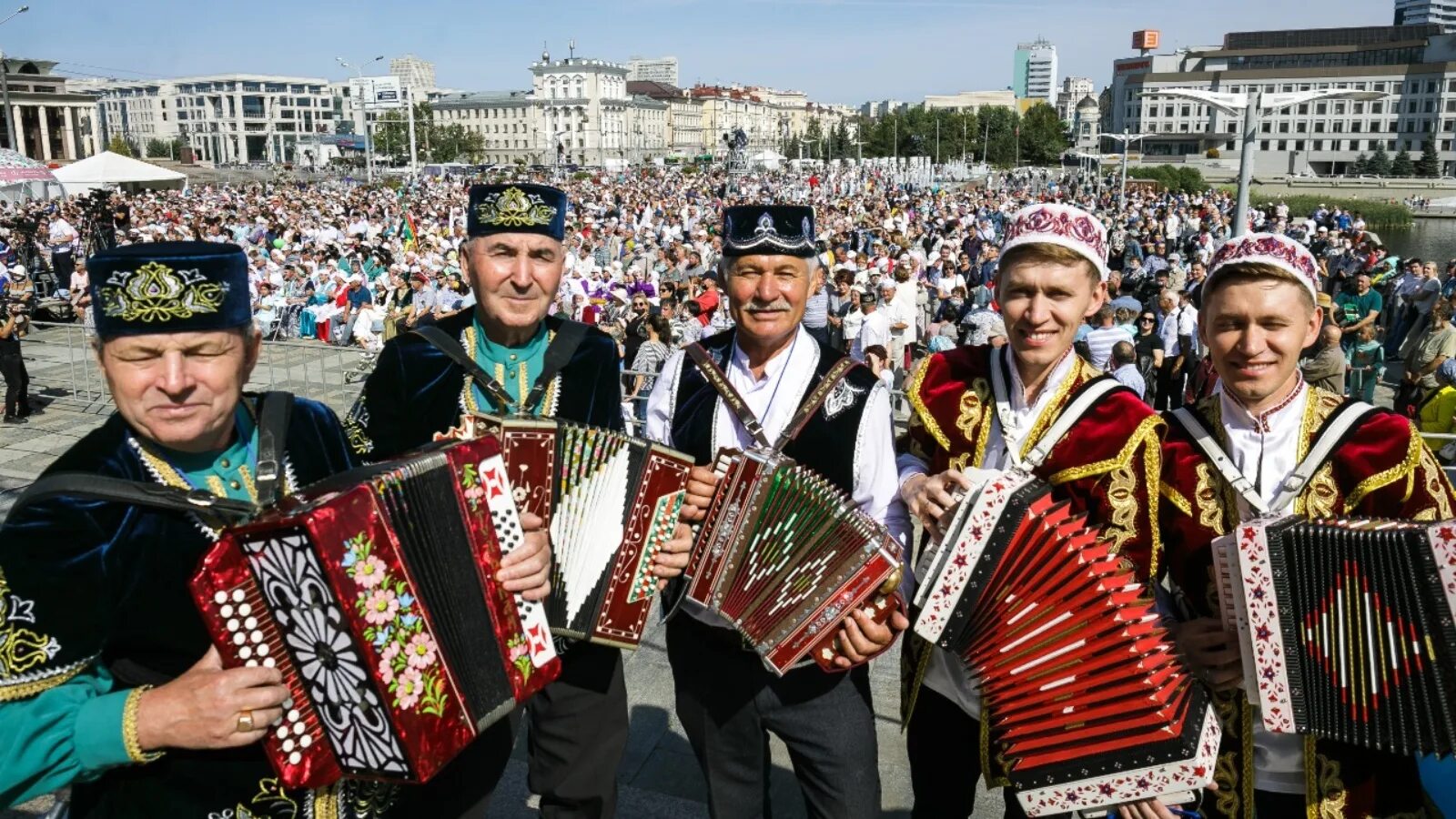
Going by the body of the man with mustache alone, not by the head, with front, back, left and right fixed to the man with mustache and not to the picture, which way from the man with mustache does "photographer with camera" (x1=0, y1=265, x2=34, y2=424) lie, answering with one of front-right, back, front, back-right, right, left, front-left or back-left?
back-right

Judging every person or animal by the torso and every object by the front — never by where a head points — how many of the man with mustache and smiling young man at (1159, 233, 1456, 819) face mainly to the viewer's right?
0

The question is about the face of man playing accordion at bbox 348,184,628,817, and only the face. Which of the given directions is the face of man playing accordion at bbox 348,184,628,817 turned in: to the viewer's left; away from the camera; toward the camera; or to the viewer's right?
toward the camera

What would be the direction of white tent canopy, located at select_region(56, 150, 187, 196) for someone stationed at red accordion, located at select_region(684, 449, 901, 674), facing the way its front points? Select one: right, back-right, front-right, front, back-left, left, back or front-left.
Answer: back-right

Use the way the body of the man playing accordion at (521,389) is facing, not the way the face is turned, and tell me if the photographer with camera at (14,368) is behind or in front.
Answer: behind

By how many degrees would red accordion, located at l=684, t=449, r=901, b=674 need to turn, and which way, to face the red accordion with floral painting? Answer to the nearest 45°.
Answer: approximately 45° to its right

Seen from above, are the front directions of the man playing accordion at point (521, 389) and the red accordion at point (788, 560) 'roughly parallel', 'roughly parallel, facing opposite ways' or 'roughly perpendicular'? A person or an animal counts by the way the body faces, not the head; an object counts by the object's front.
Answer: roughly parallel

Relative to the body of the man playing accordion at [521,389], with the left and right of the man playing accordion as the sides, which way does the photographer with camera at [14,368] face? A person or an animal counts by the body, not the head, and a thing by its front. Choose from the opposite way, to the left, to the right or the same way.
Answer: to the left

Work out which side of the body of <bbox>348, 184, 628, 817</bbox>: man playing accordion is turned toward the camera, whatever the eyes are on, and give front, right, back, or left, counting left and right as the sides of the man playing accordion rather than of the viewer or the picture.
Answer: front

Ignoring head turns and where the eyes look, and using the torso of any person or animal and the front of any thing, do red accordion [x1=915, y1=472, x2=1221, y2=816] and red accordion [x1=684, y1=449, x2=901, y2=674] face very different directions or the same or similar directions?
same or similar directions

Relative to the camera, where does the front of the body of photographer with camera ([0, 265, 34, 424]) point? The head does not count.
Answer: to the viewer's right

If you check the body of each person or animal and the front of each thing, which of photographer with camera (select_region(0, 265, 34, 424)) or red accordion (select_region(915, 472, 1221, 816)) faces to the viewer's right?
the photographer with camera

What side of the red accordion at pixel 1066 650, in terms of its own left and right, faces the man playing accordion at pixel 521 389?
right

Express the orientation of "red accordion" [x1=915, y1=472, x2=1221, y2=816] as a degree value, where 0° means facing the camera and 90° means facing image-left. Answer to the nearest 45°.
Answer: approximately 0°

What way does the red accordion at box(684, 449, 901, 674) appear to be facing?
toward the camera

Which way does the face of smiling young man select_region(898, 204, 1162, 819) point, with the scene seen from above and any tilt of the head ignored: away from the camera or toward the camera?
toward the camera

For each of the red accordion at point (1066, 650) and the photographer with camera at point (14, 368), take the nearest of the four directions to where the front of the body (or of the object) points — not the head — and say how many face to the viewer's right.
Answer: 1

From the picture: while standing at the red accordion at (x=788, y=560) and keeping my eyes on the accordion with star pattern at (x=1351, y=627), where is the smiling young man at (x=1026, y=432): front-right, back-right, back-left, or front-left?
front-left

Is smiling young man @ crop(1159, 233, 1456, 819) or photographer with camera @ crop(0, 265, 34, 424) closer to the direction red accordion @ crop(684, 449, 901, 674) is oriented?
the smiling young man
